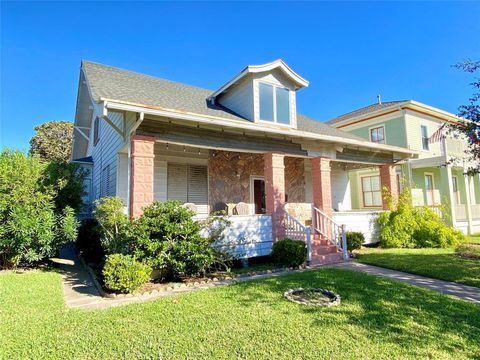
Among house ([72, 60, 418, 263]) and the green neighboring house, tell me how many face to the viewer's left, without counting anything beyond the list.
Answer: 0

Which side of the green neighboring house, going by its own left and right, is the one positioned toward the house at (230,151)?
right

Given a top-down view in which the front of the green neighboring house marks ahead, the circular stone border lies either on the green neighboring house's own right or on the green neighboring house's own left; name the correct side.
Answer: on the green neighboring house's own right

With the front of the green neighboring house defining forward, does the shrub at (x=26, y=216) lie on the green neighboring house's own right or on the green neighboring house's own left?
on the green neighboring house's own right

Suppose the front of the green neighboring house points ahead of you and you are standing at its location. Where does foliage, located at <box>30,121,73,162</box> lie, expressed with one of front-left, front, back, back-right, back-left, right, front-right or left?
back-right

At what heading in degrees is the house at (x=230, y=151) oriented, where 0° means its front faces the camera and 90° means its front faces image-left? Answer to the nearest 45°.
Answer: approximately 315°

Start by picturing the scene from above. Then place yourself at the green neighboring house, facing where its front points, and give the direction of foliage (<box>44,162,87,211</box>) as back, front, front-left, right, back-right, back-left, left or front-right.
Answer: right

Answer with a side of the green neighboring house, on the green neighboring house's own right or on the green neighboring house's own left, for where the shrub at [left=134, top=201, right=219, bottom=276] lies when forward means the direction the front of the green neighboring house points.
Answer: on the green neighboring house's own right

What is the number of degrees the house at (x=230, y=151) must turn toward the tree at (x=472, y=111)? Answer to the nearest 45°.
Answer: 0° — it already faces it

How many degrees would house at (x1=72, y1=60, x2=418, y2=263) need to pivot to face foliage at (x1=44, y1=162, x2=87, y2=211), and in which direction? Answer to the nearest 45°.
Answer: approximately 135° to its right

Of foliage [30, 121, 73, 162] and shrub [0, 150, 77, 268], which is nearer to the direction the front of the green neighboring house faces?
the shrub

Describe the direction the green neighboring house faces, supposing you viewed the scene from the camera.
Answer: facing the viewer and to the right of the viewer
